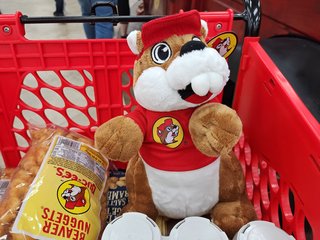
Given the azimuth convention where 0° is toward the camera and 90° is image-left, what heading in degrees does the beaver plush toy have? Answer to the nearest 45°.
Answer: approximately 0°

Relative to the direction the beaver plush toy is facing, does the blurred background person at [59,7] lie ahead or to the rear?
to the rear
